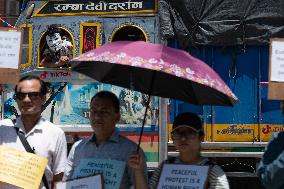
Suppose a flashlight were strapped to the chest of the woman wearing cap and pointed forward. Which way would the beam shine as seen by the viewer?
toward the camera

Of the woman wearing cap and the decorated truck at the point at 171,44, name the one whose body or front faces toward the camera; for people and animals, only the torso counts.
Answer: the woman wearing cap

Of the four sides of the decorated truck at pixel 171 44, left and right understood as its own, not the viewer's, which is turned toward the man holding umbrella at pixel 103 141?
left

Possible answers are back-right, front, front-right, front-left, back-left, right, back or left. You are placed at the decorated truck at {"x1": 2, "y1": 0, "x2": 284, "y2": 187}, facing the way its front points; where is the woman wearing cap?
left

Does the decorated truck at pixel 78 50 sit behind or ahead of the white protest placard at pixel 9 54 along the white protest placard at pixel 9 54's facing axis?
behind

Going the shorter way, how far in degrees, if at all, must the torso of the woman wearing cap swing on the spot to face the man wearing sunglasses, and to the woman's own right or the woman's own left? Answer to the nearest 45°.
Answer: approximately 90° to the woman's own right

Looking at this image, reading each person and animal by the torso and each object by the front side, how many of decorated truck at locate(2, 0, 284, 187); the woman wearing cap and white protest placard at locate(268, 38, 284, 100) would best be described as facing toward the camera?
2

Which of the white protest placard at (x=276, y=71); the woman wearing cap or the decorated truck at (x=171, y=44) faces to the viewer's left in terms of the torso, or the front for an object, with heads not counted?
the decorated truck

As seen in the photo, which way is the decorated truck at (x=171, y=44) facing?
to the viewer's left

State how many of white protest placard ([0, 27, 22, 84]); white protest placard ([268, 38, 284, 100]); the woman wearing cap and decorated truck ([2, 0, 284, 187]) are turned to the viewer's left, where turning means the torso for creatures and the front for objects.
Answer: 1

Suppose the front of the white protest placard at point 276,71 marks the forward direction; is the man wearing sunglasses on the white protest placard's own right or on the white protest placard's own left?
on the white protest placard's own right

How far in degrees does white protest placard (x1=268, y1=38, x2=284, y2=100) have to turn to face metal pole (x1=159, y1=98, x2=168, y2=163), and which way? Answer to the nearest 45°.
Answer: approximately 135° to its right

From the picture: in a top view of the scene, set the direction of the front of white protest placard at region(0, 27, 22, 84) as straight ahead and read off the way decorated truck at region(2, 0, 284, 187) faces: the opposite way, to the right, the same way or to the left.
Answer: to the right

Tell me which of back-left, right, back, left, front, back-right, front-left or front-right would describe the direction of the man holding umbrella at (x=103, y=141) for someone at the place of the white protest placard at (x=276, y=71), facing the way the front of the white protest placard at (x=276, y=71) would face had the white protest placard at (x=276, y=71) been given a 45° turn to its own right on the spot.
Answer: front-right
